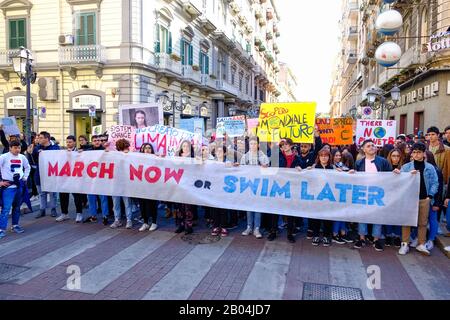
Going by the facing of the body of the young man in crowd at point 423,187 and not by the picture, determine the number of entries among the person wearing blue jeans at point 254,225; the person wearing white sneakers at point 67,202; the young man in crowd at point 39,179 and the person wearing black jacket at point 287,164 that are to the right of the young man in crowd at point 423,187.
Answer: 4

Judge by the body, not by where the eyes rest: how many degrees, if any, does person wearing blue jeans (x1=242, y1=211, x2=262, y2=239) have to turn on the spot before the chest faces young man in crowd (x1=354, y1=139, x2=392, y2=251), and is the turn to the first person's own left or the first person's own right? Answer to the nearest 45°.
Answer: approximately 90° to the first person's own left

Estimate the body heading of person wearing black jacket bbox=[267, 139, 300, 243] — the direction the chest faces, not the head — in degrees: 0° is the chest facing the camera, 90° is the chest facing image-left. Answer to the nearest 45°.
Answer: approximately 0°

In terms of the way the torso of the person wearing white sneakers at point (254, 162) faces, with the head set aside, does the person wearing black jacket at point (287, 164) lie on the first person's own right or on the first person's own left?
on the first person's own left

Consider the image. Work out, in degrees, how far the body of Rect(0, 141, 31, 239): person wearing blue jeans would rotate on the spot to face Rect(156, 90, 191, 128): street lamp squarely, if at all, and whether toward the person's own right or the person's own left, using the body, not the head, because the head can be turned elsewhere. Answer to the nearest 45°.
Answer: approximately 90° to the person's own left

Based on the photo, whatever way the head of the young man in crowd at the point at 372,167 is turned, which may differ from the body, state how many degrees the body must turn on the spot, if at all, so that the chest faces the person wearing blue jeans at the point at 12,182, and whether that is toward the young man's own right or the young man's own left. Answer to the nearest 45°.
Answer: approximately 90° to the young man's own right

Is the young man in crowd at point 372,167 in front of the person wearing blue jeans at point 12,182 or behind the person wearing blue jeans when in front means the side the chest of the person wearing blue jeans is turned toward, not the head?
in front

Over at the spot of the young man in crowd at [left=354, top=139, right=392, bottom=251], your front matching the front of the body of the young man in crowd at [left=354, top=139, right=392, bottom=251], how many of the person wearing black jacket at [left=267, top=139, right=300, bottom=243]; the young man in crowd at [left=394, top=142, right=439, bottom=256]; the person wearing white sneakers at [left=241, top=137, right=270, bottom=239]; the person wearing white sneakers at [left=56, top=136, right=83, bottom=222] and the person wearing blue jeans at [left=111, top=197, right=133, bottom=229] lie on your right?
4

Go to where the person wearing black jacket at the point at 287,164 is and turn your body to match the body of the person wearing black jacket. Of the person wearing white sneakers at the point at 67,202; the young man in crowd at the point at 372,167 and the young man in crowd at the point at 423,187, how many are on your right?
1

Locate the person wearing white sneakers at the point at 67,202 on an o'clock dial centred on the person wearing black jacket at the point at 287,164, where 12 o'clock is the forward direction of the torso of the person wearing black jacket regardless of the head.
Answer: The person wearing white sneakers is roughly at 3 o'clock from the person wearing black jacket.
